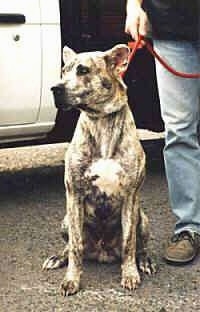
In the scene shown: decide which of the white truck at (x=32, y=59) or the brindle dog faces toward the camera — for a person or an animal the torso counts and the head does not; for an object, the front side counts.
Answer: the brindle dog

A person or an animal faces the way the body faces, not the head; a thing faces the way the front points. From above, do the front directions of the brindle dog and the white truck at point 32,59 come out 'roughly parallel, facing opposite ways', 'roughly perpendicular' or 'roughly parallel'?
roughly perpendicular

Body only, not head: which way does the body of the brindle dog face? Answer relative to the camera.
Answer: toward the camera

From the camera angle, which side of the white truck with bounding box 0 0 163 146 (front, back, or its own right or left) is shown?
left

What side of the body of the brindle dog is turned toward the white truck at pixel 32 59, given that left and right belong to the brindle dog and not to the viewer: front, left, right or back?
back

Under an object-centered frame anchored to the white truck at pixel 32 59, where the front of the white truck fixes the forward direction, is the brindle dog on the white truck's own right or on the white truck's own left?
on the white truck's own left
